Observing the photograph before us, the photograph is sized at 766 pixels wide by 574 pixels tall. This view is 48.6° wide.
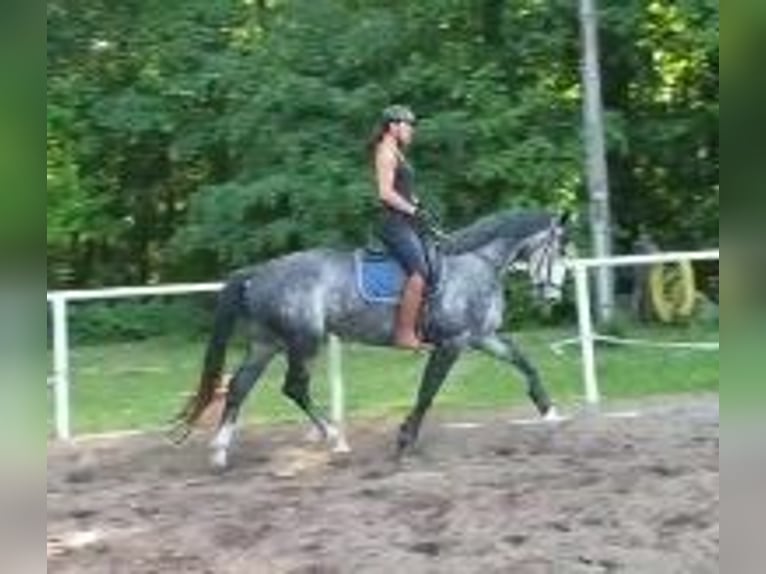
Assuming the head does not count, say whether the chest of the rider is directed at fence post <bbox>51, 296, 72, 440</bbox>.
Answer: no

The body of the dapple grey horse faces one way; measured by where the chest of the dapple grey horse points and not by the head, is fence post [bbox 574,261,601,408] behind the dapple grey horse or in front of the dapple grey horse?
in front

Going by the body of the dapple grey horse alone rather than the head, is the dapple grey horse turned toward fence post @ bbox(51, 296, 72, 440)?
no

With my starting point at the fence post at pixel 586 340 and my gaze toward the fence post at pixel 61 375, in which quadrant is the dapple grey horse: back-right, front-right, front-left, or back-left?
front-left

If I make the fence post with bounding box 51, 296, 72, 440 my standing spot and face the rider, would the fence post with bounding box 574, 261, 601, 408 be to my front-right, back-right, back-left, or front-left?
front-left

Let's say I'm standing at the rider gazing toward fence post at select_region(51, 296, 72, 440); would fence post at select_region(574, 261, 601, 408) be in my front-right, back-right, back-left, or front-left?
back-right

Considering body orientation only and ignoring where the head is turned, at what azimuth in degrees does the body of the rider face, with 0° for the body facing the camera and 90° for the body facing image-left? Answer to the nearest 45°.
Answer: approximately 270°

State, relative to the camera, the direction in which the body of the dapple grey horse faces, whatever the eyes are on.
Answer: to the viewer's right

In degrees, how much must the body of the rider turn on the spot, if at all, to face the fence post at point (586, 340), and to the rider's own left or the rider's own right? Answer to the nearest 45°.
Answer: approximately 45° to the rider's own left
